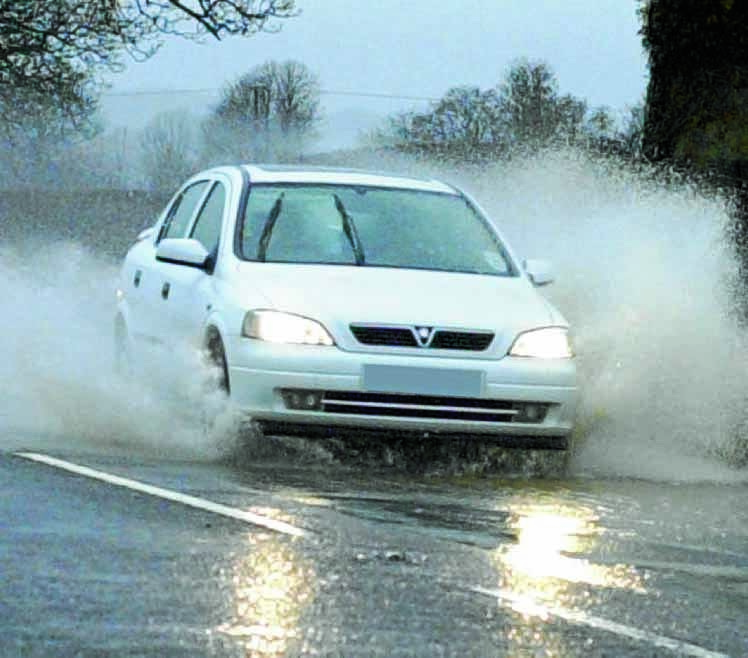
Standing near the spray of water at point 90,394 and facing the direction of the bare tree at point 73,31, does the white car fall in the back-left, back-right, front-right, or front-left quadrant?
back-right

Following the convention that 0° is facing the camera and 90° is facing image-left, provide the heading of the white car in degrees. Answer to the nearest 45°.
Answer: approximately 315°

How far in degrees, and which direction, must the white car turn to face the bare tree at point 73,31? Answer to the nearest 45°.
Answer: approximately 135° to its left

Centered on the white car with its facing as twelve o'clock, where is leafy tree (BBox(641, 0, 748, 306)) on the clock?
The leafy tree is roughly at 8 o'clock from the white car.
